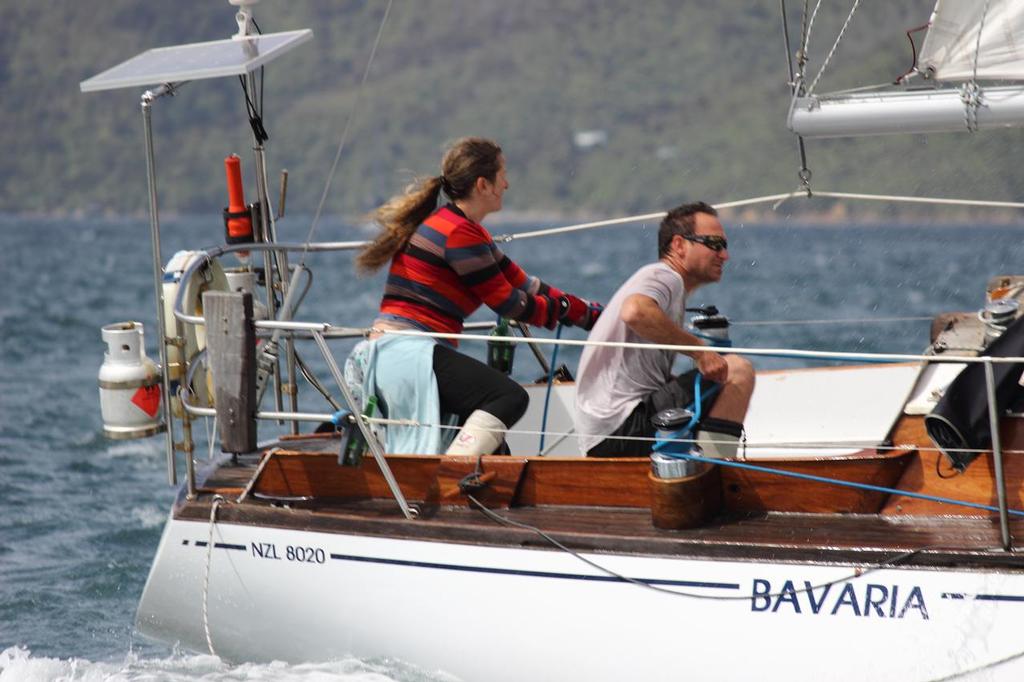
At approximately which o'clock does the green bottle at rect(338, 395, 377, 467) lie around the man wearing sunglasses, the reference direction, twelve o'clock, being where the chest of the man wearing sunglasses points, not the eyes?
The green bottle is roughly at 6 o'clock from the man wearing sunglasses.

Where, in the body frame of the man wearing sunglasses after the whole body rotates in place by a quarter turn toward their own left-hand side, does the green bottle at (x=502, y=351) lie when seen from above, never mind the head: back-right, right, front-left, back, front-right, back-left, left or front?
front-left

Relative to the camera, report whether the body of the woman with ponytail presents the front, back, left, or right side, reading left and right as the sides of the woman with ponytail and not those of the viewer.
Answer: right

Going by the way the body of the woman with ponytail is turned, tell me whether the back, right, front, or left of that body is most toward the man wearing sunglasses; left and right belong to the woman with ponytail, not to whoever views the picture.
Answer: front

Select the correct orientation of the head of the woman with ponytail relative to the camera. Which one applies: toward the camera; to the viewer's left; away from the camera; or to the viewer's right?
to the viewer's right

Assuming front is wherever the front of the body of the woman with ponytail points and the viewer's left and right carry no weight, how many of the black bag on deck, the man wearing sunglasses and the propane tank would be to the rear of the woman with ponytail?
1

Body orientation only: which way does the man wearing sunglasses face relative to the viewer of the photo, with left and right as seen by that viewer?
facing to the right of the viewer

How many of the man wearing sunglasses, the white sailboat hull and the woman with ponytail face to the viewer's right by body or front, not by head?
3

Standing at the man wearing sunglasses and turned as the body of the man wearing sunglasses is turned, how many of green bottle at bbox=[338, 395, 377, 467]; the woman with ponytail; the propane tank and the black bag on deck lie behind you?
3

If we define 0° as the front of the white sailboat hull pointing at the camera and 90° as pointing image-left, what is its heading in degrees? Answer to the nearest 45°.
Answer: approximately 270°

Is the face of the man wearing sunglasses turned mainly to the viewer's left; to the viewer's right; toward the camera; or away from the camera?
to the viewer's right

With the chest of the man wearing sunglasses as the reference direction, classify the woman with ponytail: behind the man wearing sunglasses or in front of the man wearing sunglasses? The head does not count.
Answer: behind

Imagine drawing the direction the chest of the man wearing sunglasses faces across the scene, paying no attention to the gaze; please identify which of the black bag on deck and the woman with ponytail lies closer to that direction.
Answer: the black bag on deck

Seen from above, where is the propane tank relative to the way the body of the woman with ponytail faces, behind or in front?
behind

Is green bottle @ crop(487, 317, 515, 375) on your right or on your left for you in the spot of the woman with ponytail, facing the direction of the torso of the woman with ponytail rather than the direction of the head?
on your left
